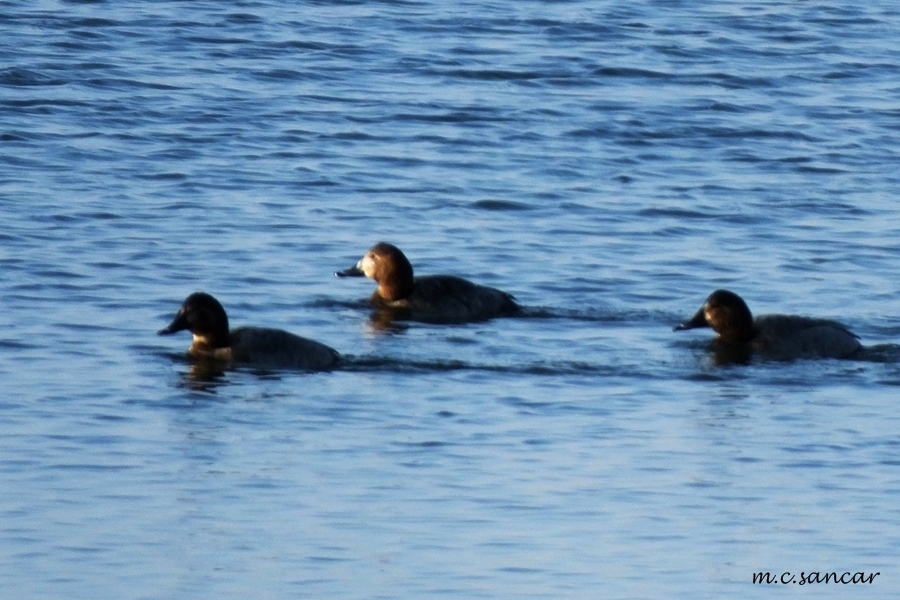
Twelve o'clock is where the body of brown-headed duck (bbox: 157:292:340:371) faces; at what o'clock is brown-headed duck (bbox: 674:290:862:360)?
brown-headed duck (bbox: 674:290:862:360) is roughly at 6 o'clock from brown-headed duck (bbox: 157:292:340:371).

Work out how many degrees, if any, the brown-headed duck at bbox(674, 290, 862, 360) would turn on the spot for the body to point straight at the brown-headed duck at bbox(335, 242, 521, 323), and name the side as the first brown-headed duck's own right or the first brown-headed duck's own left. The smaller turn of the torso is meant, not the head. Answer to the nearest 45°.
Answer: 0° — it already faces it

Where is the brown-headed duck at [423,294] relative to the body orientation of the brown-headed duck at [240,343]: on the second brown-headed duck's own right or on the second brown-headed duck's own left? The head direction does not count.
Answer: on the second brown-headed duck's own right

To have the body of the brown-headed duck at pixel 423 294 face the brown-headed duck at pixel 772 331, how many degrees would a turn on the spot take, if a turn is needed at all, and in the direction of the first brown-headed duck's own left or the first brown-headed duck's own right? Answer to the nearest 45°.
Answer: approximately 135° to the first brown-headed duck's own left

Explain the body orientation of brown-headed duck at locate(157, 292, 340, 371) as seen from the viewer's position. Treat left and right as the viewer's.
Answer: facing to the left of the viewer

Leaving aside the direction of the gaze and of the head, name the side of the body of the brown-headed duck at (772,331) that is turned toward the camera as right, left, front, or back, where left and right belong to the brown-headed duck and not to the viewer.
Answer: left

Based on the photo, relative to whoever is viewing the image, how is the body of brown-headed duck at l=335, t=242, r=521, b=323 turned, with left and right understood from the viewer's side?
facing to the left of the viewer

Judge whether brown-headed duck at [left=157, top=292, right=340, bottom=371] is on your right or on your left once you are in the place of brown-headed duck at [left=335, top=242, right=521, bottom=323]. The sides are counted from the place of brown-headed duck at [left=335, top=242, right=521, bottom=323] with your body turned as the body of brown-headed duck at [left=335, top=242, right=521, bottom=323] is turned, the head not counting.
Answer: on your left
